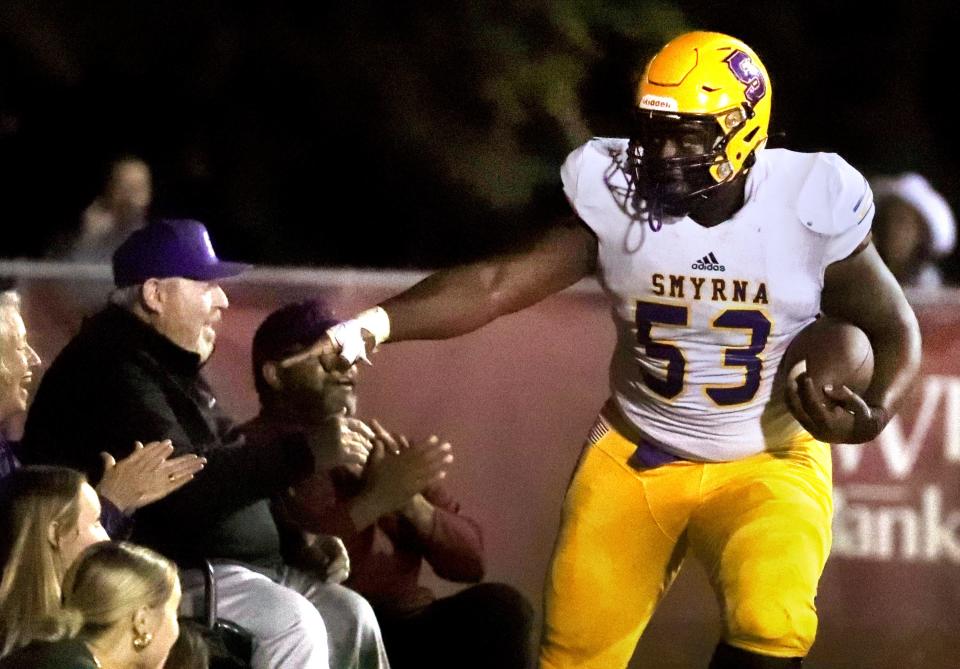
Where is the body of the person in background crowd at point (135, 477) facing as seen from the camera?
to the viewer's right

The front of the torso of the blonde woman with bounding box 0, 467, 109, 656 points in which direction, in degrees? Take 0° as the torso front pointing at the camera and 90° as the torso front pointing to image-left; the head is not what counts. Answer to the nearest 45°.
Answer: approximately 270°

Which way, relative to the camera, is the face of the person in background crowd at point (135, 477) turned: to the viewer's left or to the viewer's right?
to the viewer's right

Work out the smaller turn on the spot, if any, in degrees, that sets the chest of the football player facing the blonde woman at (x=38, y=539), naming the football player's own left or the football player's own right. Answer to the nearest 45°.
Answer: approximately 45° to the football player's own right

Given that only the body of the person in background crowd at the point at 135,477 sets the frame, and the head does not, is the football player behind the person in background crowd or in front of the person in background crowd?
in front

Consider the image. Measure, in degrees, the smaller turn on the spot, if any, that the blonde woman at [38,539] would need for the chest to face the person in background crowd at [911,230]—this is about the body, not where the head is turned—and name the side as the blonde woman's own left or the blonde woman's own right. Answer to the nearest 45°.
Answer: approximately 45° to the blonde woman's own left

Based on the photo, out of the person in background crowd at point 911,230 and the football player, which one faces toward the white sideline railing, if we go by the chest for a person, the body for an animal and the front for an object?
the person in background crowd

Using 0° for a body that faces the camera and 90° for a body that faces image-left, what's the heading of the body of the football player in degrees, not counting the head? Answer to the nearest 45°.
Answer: approximately 0°

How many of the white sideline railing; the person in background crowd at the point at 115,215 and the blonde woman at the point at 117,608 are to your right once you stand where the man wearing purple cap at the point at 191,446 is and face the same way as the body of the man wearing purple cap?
1

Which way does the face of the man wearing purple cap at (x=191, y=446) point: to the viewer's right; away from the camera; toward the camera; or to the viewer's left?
to the viewer's right

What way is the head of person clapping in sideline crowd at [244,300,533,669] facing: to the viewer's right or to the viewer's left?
to the viewer's right

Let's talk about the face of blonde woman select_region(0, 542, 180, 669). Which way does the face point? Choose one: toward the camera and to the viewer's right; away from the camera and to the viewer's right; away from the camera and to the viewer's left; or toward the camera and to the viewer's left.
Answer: away from the camera and to the viewer's right

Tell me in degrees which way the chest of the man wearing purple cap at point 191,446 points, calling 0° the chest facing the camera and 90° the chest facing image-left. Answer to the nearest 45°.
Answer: approximately 270°
